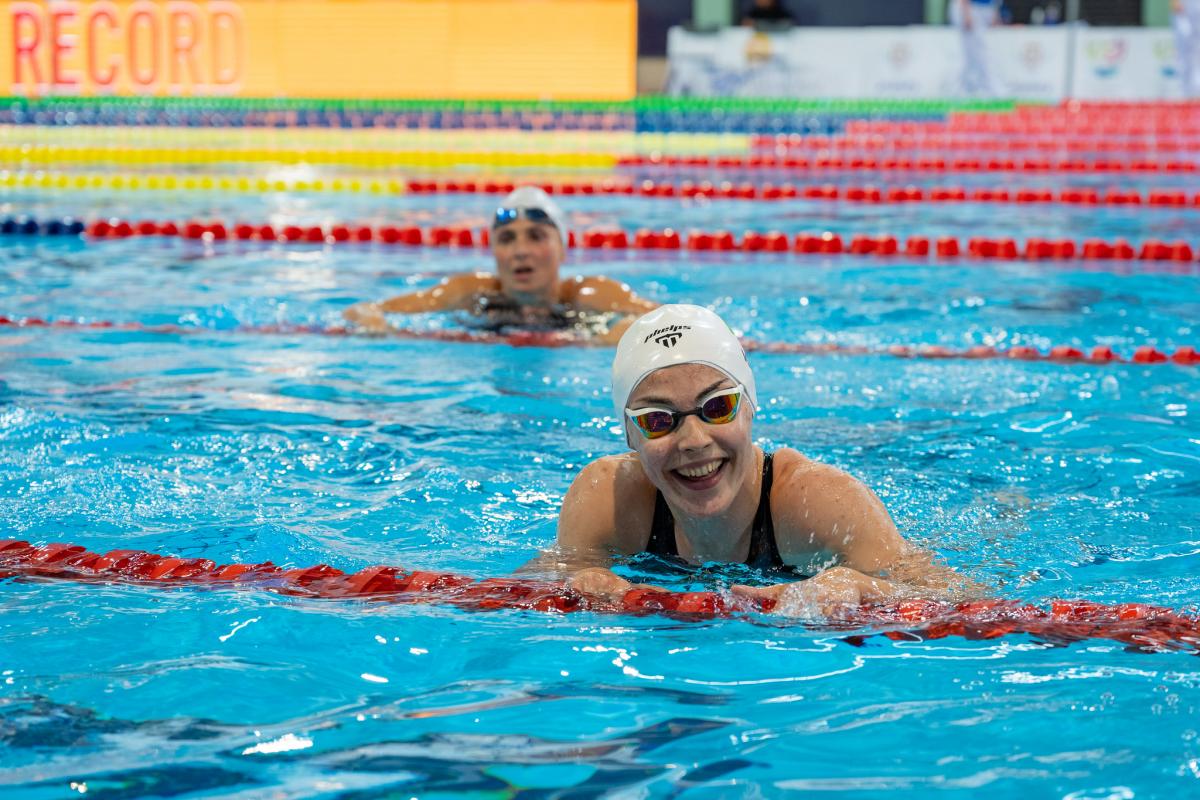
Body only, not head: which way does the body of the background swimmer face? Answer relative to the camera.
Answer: toward the camera

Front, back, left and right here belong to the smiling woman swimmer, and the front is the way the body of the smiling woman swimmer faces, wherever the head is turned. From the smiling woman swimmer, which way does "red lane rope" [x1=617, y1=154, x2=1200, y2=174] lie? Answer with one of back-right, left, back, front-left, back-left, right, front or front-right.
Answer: back

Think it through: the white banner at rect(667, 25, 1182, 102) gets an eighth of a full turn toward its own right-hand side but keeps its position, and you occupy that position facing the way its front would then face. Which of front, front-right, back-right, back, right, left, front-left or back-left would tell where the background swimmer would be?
front-left

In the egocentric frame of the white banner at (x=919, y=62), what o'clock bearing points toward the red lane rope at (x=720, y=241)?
The red lane rope is roughly at 12 o'clock from the white banner.

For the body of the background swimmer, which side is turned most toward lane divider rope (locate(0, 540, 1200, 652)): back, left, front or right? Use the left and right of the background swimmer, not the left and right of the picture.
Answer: front

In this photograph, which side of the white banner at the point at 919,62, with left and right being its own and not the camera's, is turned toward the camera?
front

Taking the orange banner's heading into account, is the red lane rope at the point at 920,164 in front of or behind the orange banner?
in front

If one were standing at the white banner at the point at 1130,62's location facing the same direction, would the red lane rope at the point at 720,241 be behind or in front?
in front

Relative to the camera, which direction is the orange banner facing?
toward the camera

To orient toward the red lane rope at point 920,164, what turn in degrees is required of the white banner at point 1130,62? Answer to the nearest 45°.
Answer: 0° — it already faces it

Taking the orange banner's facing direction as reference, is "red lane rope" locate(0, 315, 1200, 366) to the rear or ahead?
ahead
